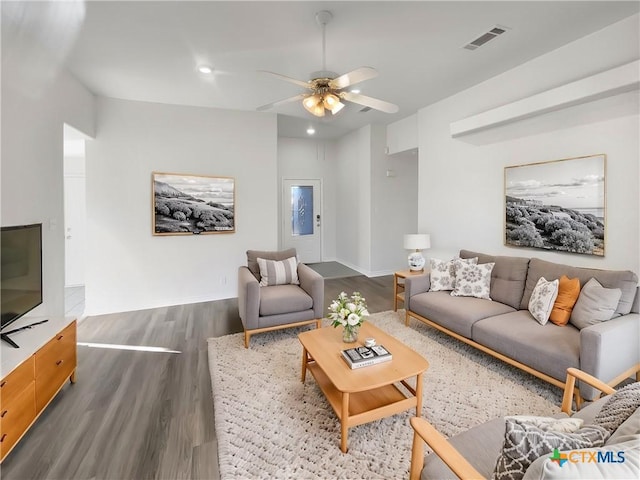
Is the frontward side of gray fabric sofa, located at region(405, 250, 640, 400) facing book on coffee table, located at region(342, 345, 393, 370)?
yes

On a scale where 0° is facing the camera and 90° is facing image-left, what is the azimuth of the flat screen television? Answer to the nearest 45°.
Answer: approximately 315°

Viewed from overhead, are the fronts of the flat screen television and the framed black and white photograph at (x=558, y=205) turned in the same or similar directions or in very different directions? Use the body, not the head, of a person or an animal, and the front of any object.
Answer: very different directions
